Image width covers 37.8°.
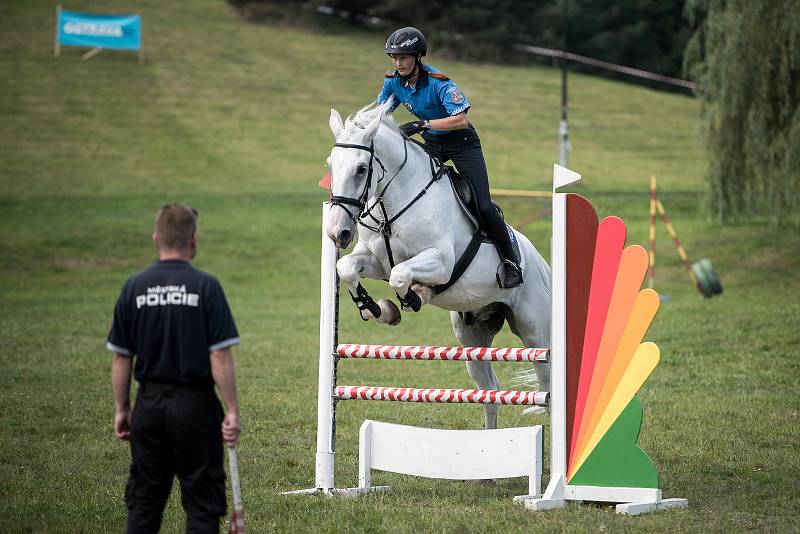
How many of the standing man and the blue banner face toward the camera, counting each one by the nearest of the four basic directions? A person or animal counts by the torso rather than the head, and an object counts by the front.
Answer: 1

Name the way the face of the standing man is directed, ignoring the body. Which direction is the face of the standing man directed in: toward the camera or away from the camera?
away from the camera

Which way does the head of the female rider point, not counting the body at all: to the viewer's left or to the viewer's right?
to the viewer's left

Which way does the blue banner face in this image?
toward the camera

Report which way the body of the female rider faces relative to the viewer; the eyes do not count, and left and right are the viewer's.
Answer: facing the viewer and to the left of the viewer

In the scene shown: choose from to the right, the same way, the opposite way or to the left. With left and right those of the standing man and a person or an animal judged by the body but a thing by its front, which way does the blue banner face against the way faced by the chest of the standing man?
the opposite way

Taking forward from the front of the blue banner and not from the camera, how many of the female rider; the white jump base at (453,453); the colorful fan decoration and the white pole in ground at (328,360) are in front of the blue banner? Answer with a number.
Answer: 4

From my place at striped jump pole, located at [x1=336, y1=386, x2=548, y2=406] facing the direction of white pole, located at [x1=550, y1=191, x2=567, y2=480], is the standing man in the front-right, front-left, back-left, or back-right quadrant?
back-right

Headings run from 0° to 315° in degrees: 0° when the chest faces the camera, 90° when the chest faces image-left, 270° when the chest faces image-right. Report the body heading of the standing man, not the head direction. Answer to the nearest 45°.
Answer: approximately 180°
